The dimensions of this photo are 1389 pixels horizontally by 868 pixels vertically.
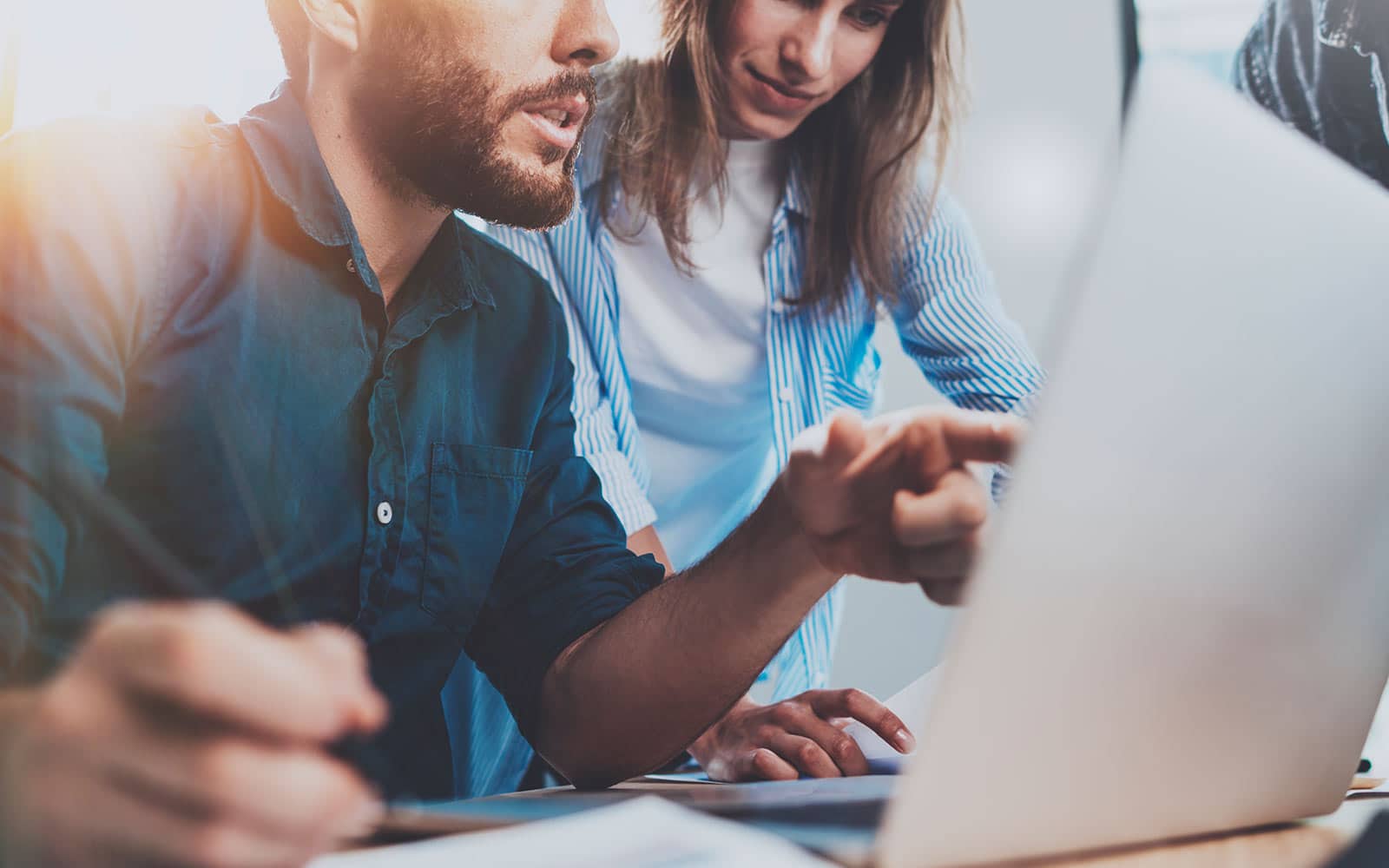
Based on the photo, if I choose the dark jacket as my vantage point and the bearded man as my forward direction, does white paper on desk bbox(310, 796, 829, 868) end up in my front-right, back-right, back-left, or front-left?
front-left

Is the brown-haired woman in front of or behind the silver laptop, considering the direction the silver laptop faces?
in front

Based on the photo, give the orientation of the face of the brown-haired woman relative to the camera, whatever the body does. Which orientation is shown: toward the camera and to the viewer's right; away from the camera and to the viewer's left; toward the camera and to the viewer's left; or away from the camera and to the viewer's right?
toward the camera and to the viewer's right

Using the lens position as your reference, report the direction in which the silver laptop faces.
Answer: facing away from the viewer and to the left of the viewer

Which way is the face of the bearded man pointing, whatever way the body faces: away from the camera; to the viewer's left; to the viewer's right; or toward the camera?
to the viewer's right

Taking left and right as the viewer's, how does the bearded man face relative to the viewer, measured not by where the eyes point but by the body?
facing the viewer and to the right of the viewer

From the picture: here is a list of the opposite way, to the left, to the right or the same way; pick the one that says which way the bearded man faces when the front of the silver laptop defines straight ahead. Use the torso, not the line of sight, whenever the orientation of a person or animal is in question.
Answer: the opposite way

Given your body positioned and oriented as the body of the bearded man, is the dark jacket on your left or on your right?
on your left
